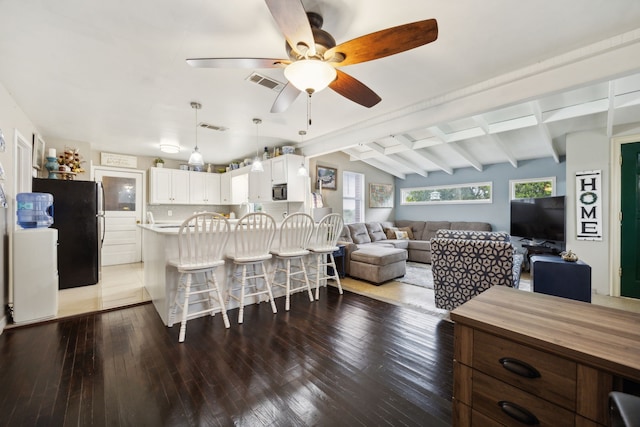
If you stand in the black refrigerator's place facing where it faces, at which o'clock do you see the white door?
The white door is roughly at 10 o'clock from the black refrigerator.

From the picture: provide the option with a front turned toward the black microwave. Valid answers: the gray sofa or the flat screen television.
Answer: the flat screen television

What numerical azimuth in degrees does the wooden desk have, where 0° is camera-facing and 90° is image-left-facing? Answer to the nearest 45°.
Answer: approximately 45°

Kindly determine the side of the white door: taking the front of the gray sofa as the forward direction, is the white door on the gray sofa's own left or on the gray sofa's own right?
on the gray sofa's own right

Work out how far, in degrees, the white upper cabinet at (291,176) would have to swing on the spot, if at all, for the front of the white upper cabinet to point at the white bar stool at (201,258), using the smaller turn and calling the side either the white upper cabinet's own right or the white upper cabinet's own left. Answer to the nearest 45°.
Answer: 0° — it already faces it

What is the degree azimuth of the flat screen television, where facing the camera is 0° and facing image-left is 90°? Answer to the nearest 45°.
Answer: approximately 45°

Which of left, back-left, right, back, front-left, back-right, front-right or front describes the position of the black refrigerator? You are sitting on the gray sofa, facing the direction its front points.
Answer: right

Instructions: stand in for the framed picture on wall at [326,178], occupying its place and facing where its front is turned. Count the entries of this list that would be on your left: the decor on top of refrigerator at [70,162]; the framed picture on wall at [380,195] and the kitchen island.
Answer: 1
